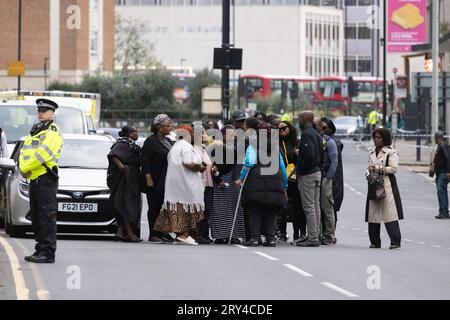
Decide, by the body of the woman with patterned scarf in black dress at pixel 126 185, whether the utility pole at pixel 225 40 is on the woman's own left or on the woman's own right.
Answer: on the woman's own left

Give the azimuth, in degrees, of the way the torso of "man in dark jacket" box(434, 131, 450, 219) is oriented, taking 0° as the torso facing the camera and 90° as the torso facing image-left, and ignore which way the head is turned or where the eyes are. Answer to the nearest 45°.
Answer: approximately 90°

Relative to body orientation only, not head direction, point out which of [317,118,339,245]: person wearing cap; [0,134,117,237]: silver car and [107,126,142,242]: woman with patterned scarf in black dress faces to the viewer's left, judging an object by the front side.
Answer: the person wearing cap
